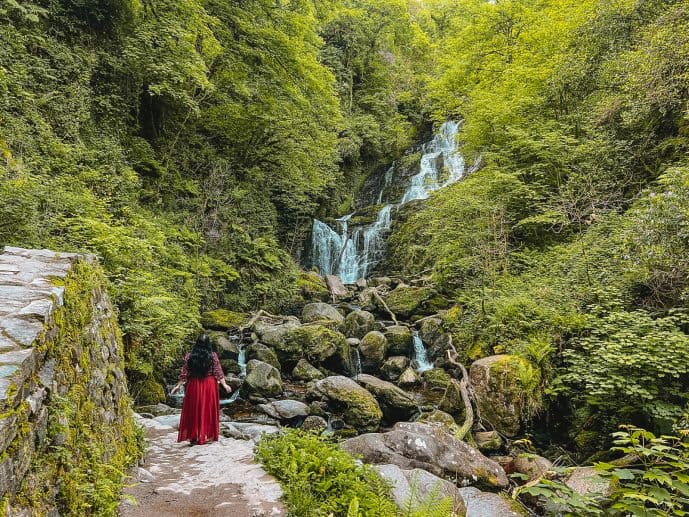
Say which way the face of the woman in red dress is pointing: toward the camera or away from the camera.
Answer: away from the camera

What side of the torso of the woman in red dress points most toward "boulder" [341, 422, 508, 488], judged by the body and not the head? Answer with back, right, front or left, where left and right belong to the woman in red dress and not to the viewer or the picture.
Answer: right

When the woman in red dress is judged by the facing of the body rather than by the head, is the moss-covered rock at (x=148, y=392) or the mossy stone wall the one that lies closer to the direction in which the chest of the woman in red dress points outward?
the moss-covered rock

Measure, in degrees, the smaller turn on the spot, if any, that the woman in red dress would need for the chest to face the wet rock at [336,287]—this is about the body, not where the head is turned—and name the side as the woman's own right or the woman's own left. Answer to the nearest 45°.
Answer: approximately 45° to the woman's own right

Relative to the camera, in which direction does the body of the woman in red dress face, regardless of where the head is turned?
away from the camera

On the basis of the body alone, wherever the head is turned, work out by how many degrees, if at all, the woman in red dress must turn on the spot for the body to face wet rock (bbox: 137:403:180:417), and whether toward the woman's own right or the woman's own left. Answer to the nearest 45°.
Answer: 0° — they already face it

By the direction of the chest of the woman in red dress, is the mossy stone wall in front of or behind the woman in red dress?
behind

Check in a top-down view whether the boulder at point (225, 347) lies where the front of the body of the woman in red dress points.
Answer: yes

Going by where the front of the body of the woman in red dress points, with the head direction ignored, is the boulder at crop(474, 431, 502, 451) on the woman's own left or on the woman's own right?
on the woman's own right

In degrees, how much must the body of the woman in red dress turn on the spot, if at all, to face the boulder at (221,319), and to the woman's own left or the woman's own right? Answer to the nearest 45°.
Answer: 0° — they already face it

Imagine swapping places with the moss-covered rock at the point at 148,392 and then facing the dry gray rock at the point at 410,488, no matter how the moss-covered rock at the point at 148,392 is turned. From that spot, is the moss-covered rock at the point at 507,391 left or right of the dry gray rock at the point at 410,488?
left
